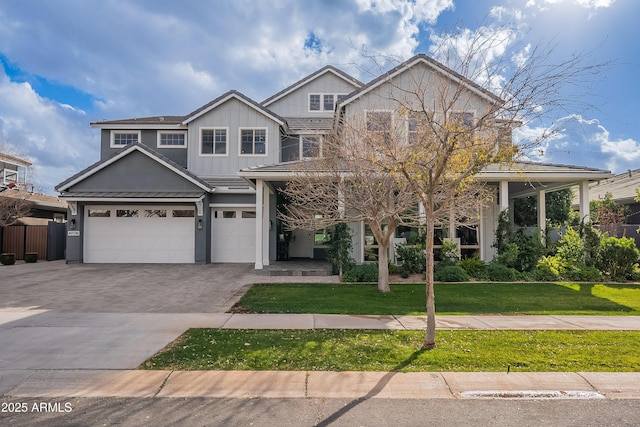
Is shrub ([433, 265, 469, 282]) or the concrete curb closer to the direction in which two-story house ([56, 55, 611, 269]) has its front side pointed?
the concrete curb

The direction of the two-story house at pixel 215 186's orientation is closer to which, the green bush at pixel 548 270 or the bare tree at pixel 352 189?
the bare tree

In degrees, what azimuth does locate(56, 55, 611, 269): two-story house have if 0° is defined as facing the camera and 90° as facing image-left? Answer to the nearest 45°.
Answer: approximately 0°

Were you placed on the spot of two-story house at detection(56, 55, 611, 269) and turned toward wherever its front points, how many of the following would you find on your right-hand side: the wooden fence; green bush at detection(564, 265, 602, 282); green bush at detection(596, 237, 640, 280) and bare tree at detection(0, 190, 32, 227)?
2

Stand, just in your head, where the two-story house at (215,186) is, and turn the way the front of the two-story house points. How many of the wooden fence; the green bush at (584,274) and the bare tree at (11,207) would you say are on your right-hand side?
2

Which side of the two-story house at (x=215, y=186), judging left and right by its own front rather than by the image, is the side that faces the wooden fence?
right

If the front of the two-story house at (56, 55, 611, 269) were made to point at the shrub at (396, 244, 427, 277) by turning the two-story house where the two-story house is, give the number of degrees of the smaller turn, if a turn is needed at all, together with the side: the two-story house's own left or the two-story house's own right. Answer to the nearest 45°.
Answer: approximately 45° to the two-story house's own left

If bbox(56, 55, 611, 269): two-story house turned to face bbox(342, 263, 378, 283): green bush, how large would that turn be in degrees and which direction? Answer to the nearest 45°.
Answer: approximately 45° to its left
